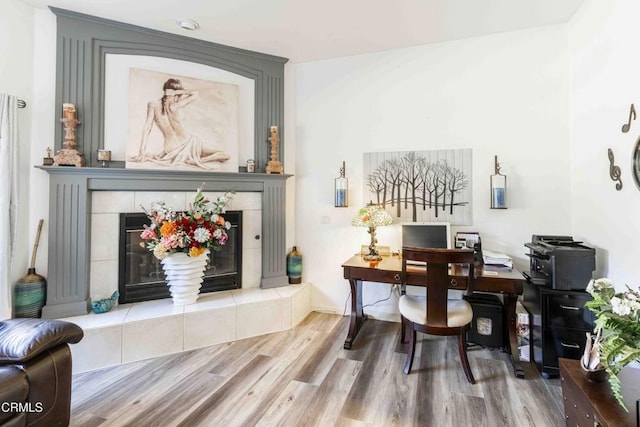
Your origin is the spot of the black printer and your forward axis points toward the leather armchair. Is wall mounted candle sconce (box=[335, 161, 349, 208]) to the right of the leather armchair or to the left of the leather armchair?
right

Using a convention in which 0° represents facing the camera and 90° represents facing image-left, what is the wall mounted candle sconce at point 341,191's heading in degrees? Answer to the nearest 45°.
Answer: approximately 0°

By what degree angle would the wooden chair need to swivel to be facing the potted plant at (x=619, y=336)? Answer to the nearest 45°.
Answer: approximately 135° to its right

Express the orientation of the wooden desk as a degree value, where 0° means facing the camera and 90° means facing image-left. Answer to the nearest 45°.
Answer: approximately 0°

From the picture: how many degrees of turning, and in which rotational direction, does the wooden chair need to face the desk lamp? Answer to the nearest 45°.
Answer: approximately 45° to its left

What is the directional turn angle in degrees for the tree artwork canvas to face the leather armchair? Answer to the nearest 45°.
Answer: approximately 45° to its right

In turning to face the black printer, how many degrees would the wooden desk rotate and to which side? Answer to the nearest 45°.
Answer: approximately 90° to its left

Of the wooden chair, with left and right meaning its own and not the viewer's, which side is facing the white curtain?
left

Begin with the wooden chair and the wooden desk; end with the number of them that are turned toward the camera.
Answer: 1

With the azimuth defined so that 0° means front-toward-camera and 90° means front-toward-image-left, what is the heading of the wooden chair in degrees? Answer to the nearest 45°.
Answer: approximately 180°

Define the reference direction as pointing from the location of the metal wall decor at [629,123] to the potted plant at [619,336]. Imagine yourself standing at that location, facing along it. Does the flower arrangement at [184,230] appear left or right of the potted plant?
right

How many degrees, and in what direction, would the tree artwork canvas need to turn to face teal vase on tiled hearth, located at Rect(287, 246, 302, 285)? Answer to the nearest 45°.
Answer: approximately 90° to its right
